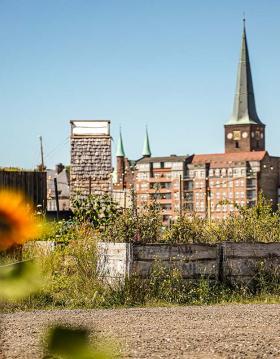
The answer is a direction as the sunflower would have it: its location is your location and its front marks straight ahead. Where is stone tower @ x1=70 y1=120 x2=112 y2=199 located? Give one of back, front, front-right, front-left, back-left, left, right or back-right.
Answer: back

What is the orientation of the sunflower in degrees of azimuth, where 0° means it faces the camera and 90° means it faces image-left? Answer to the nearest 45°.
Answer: approximately 0°

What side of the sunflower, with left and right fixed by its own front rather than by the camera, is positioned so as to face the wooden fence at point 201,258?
back
